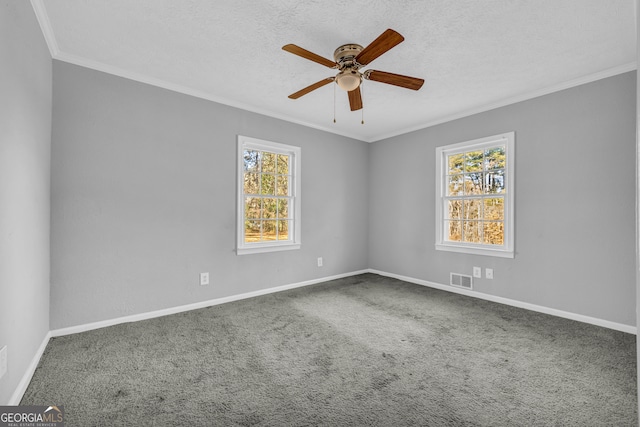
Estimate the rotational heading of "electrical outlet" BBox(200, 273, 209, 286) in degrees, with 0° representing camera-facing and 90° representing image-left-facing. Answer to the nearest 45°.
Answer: approximately 0°

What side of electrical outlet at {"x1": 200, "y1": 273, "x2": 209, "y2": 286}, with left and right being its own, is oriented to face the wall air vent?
left

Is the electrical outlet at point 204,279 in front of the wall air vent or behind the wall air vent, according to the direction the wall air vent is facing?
in front

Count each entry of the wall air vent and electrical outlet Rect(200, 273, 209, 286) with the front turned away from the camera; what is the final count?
0

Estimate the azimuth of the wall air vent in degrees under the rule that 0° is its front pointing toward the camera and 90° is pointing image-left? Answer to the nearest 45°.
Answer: approximately 45°

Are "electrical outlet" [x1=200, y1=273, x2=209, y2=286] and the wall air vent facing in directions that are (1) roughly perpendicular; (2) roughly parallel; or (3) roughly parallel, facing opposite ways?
roughly perpendicular
